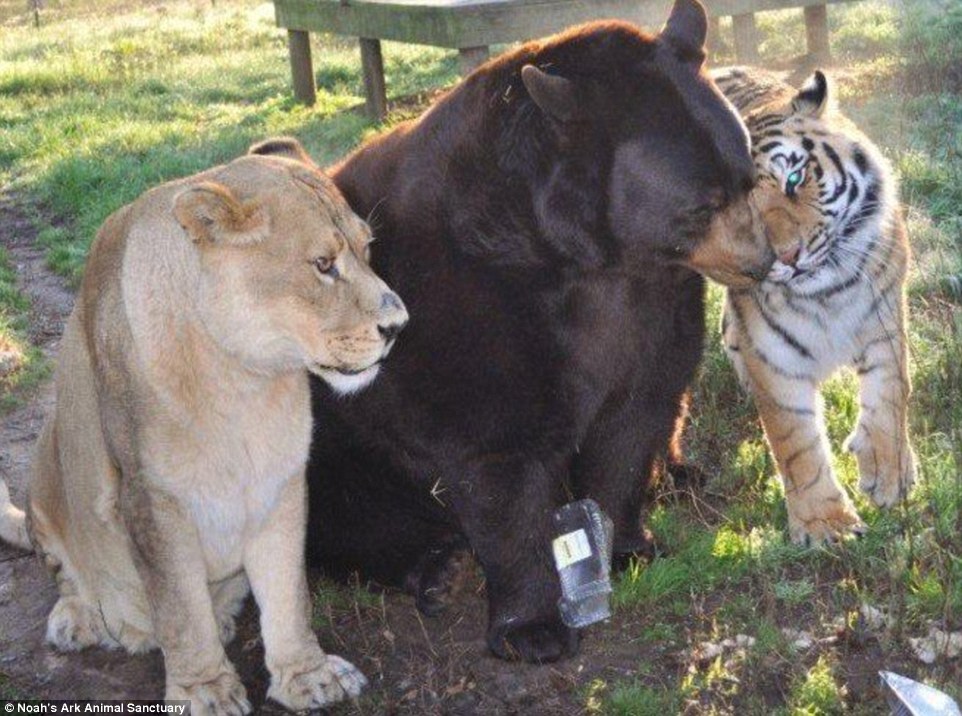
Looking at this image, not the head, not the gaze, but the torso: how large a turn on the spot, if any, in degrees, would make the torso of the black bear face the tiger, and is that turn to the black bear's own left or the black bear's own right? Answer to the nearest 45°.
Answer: approximately 90° to the black bear's own left

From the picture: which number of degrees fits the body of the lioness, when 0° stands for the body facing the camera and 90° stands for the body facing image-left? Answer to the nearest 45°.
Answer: approximately 315°

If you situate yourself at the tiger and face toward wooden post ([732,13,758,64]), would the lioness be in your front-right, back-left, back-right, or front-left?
back-left

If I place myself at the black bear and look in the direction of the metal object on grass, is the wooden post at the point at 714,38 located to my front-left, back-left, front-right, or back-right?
back-left

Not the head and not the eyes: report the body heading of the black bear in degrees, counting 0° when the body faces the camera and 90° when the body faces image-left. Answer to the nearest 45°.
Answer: approximately 315°

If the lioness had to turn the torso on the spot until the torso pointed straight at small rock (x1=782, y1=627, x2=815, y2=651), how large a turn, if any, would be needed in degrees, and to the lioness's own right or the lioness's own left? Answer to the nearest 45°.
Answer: approximately 45° to the lioness's own left

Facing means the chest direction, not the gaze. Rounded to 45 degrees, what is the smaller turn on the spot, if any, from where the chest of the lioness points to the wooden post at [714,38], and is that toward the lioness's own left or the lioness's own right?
approximately 90° to the lioness's own left

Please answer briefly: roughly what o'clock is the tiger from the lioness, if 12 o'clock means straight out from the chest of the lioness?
The tiger is roughly at 10 o'clock from the lioness.

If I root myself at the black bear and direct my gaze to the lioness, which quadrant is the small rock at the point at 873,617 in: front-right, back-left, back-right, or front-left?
back-left

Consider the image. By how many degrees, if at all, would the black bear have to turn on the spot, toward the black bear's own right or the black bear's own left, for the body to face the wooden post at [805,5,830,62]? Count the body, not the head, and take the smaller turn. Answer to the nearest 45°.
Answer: approximately 135° to the black bear's own left
